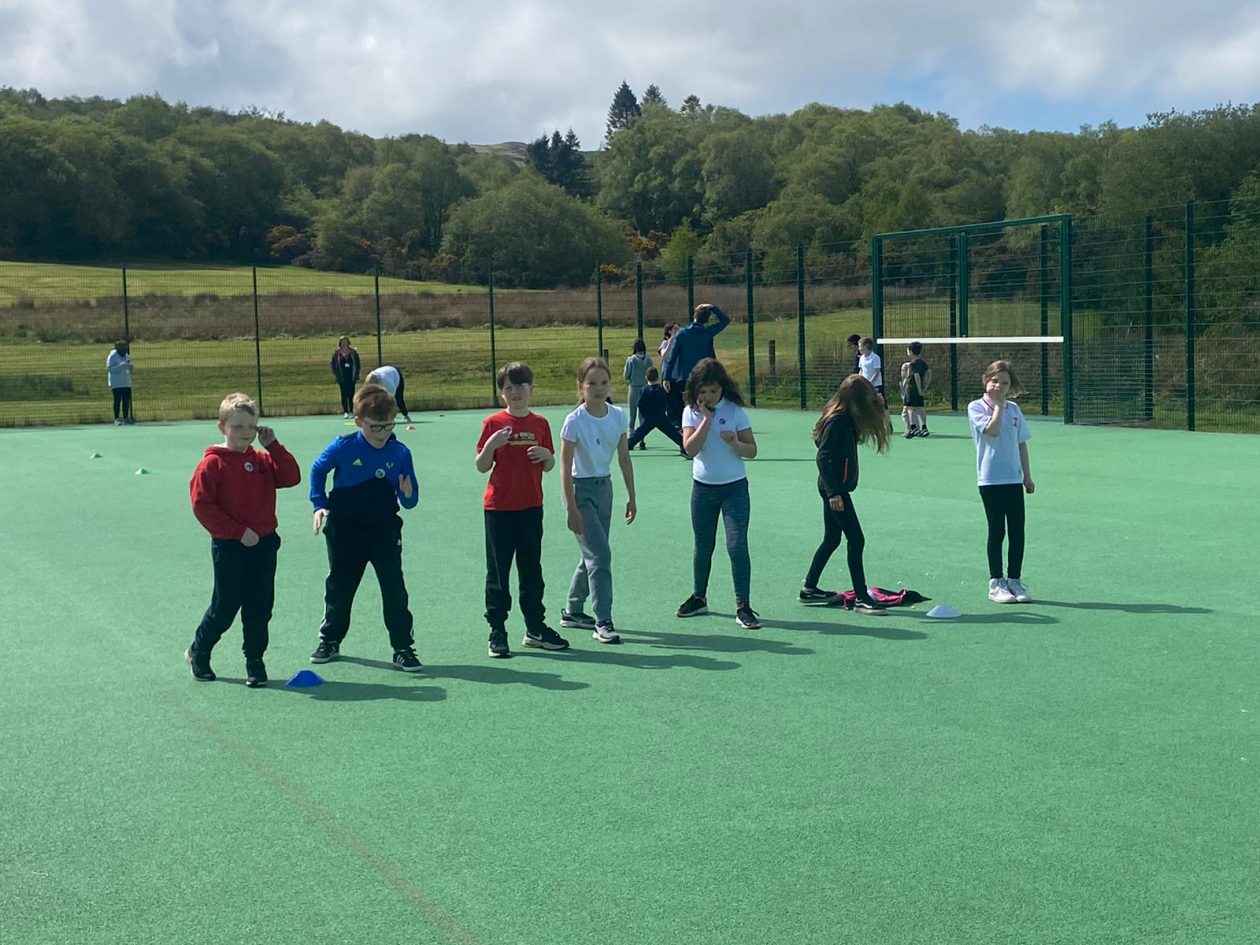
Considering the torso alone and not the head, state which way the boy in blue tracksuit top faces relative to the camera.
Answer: toward the camera

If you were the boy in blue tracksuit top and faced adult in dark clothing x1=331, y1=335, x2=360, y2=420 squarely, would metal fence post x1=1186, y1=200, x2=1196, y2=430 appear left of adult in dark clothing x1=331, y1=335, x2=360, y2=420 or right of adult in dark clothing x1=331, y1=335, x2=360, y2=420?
right

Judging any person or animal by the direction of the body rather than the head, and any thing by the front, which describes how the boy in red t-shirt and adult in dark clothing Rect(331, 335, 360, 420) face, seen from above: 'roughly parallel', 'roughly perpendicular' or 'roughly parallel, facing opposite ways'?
roughly parallel

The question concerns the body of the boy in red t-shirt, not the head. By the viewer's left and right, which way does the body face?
facing the viewer

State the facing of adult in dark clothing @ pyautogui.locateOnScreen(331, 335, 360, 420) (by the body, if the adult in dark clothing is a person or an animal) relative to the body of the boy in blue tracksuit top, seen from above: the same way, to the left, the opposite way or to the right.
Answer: the same way

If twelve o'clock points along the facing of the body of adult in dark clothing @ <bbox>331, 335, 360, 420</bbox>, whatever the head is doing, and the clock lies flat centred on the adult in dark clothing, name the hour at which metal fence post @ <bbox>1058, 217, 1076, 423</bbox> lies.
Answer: The metal fence post is roughly at 10 o'clock from the adult in dark clothing.

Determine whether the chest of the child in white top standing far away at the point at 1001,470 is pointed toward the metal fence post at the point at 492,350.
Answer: no

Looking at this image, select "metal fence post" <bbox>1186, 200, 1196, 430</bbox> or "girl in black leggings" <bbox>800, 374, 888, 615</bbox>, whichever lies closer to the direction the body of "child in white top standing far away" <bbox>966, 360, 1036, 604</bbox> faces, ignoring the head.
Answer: the girl in black leggings

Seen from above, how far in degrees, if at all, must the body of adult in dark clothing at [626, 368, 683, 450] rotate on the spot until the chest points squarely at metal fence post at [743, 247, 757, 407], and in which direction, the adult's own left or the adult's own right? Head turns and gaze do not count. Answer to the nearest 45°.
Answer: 0° — they already face it

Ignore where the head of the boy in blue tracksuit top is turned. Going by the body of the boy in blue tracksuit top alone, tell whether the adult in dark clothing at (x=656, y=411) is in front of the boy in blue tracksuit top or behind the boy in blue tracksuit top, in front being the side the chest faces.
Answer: behind

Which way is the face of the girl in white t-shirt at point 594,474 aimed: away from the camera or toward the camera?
toward the camera

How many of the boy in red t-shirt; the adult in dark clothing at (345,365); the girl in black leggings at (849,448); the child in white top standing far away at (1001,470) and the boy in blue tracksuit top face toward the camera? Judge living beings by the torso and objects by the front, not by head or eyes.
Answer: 4

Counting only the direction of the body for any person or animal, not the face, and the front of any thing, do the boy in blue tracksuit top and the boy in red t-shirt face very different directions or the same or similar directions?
same or similar directions

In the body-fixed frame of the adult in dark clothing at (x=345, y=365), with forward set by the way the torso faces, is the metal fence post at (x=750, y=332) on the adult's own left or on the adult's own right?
on the adult's own left

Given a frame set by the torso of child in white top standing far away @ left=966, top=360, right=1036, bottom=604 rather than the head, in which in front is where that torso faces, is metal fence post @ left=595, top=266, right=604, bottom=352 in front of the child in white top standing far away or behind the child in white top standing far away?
behind

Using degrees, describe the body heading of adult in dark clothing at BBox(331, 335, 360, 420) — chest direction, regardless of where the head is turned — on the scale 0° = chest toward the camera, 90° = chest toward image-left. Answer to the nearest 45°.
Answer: approximately 0°
